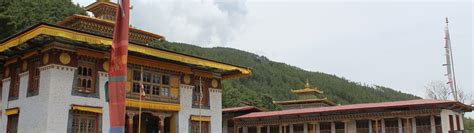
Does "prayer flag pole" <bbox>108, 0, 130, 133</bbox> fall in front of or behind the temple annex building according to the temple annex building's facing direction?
in front

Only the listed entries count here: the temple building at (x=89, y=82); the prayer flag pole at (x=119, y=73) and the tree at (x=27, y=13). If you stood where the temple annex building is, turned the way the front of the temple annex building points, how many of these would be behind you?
0

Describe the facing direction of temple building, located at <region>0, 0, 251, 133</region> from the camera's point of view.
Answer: facing the viewer and to the right of the viewer

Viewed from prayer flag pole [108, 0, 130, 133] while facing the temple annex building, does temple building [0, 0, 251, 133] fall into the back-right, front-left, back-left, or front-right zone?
front-left

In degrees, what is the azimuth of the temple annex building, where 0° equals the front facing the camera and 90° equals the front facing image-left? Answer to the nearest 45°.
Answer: approximately 45°

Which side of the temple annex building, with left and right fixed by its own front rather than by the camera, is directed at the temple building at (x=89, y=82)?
front

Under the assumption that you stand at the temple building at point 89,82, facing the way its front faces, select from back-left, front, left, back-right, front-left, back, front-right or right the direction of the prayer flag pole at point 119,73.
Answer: front-right

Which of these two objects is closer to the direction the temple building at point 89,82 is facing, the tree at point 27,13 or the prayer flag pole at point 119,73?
the prayer flag pole

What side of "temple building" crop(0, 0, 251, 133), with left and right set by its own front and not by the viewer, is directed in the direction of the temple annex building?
left
